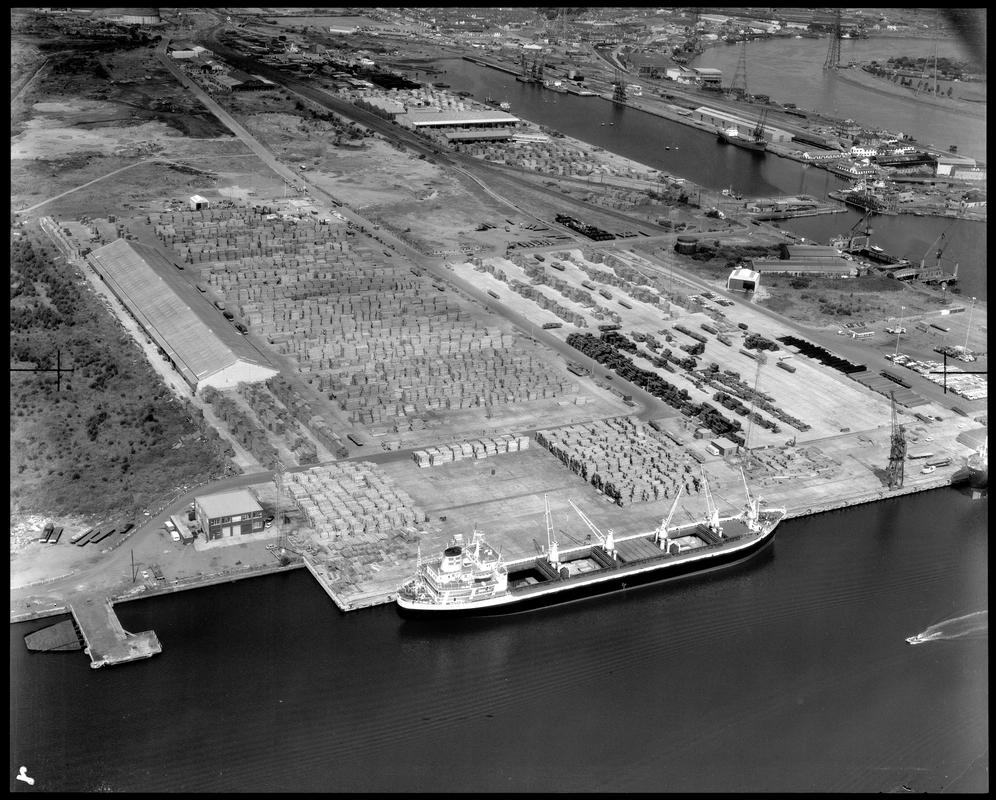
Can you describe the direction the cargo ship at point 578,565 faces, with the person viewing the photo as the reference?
facing away from the viewer and to the right of the viewer

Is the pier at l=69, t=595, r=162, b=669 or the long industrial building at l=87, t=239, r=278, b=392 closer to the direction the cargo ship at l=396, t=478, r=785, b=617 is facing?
the long industrial building

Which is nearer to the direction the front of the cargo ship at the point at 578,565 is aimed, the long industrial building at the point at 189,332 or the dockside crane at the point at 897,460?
the dockside crane

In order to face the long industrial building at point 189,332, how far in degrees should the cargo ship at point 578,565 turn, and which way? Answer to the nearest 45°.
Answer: approximately 90° to its left

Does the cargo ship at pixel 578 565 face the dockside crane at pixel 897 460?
yes

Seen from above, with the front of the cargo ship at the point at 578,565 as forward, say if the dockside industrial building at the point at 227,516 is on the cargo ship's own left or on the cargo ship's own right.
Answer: on the cargo ship's own left

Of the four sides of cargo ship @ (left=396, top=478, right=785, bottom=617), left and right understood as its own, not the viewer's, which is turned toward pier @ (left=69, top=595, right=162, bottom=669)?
back
